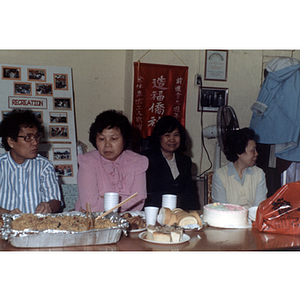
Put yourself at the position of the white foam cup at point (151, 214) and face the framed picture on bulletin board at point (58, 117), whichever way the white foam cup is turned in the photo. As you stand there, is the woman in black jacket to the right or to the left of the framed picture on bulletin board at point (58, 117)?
right

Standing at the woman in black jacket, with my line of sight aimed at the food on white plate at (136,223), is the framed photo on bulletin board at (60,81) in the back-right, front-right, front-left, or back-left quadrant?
back-right

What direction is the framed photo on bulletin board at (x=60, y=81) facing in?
toward the camera

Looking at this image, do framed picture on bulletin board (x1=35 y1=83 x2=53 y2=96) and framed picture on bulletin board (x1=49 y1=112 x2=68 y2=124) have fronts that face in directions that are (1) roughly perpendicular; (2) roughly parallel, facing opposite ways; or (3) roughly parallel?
roughly parallel

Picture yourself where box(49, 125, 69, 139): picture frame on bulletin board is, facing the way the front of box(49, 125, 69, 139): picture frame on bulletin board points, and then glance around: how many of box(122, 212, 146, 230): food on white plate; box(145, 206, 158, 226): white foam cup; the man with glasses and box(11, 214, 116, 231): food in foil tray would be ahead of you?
4

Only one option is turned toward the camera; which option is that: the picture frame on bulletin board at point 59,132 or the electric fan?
the picture frame on bulletin board

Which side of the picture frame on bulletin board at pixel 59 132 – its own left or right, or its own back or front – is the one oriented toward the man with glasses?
front

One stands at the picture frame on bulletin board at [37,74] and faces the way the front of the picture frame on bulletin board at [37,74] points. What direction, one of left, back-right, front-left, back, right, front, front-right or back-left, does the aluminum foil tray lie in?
front

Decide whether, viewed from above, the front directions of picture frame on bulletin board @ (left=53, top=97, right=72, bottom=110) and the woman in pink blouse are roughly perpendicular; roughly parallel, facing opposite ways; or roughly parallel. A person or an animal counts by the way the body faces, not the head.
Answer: roughly parallel

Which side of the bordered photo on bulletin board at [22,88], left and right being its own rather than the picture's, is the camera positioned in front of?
front

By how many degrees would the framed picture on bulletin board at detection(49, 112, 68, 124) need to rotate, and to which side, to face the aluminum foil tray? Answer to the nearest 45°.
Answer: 0° — it already faces it

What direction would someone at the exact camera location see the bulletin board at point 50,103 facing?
facing the viewer

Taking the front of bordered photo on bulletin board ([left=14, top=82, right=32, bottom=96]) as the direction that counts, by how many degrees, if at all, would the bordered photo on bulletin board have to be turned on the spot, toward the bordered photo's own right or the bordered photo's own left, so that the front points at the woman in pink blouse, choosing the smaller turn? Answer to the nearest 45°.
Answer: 0° — it already faces them

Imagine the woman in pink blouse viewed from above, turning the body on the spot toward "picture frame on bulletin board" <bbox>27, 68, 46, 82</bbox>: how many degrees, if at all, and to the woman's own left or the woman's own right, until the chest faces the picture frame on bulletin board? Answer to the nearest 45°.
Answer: approximately 135° to the woman's own right

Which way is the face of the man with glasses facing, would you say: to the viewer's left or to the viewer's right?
to the viewer's right

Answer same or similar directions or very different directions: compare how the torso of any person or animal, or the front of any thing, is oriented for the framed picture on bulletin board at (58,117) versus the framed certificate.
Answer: same or similar directions

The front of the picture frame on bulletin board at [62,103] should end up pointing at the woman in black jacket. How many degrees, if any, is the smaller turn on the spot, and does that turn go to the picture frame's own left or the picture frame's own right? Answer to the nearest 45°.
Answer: approximately 45° to the picture frame's own left
